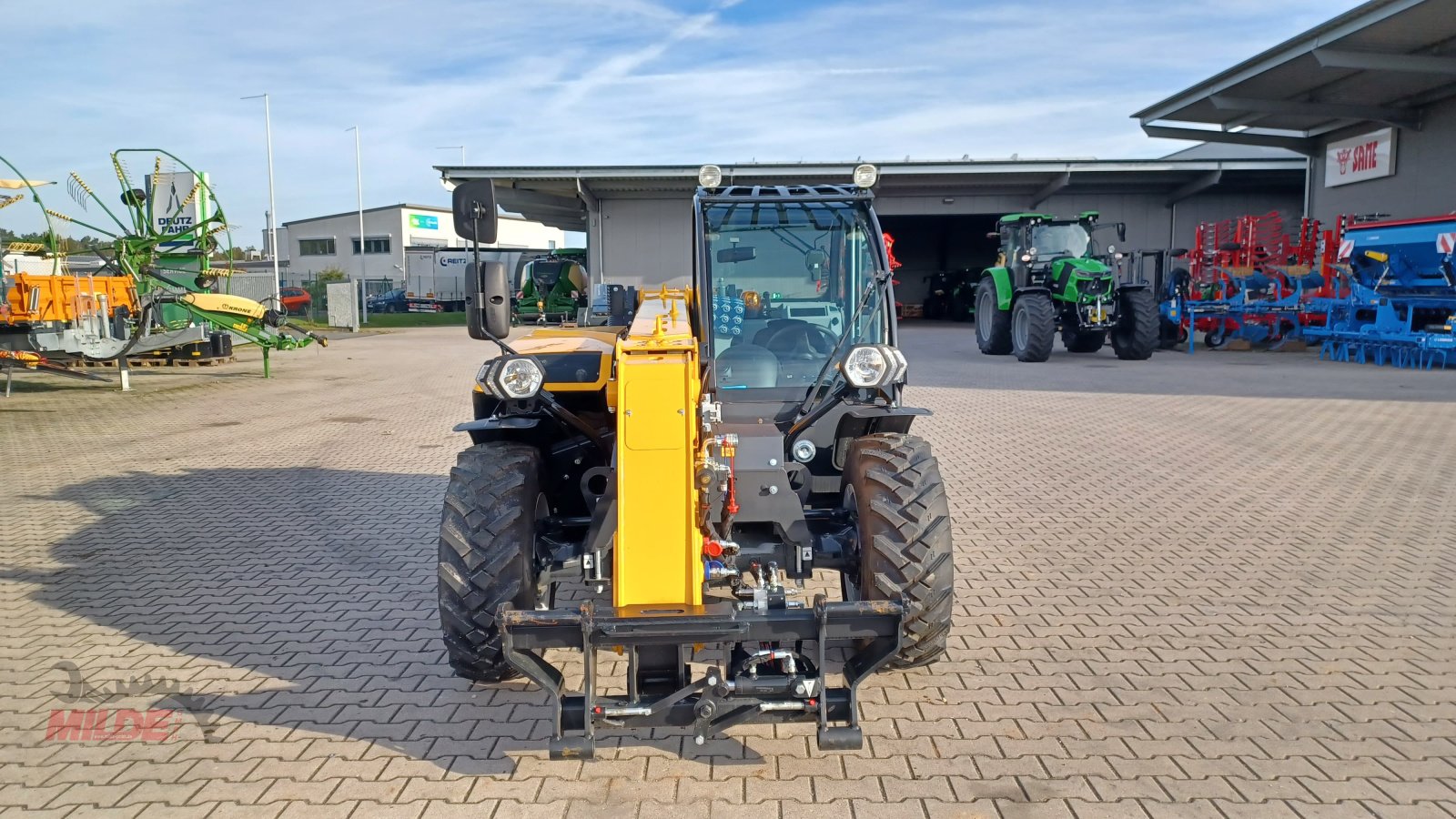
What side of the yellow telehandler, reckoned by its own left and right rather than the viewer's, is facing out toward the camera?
front

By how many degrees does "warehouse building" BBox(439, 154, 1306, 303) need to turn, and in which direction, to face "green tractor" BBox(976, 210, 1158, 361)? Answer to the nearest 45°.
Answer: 0° — it already faces it

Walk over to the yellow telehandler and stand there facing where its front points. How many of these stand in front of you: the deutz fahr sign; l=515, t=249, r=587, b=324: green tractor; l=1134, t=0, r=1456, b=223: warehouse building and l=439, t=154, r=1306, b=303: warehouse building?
0

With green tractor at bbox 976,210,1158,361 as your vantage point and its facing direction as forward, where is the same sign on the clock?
The same sign is roughly at 9 o'clock from the green tractor.

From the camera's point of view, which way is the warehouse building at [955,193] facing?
toward the camera

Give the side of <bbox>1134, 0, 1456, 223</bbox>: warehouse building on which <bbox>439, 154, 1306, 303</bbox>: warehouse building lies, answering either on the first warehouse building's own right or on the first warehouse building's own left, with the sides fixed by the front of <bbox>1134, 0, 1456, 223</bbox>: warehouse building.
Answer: on the first warehouse building's own right

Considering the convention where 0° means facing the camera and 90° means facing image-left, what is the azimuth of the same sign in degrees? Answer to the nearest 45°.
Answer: approximately 45°

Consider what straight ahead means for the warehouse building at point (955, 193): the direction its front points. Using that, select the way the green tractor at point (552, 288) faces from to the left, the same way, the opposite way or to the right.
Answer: the same way

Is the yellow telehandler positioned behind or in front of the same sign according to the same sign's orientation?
in front

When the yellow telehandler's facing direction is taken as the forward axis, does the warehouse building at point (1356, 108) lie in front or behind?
behind

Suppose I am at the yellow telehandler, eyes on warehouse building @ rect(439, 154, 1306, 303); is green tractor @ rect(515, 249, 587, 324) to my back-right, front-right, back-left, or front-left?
front-left

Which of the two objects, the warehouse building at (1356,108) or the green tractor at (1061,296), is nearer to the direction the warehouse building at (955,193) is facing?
the green tractor

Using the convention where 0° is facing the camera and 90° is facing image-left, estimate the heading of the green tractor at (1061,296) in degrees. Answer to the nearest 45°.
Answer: approximately 315°

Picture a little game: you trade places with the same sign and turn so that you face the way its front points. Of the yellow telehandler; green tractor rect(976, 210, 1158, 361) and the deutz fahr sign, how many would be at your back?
0

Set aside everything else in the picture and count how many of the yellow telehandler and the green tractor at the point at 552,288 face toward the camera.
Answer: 2

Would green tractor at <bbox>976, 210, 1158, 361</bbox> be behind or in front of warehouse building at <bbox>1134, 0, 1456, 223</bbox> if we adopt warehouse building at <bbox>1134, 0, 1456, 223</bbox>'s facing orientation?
in front

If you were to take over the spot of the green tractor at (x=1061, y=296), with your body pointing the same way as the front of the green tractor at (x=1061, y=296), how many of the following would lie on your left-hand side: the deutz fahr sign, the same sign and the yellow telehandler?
1

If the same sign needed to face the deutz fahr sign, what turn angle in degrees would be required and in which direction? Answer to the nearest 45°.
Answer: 0° — it already faces it

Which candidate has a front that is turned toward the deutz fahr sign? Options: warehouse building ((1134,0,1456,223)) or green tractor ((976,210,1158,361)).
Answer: the warehouse building

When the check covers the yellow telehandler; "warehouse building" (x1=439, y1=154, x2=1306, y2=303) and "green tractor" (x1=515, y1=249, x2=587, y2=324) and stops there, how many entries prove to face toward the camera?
3
